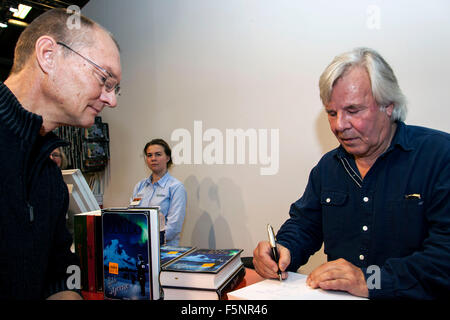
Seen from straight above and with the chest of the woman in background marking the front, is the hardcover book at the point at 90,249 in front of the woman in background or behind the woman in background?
in front

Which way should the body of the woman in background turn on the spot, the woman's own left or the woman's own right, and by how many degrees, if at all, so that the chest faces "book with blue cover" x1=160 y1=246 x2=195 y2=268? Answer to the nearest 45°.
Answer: approximately 45° to the woman's own left

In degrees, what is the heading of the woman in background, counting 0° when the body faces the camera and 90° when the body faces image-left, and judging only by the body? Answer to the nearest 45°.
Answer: approximately 45°

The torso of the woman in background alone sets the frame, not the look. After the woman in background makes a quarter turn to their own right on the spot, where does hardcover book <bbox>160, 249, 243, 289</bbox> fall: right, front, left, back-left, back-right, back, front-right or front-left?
back-left

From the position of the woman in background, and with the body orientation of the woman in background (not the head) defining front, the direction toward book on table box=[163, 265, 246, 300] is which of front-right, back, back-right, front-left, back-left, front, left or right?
front-left

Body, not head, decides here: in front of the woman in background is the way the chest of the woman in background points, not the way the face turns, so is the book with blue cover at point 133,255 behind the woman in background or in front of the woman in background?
in front
